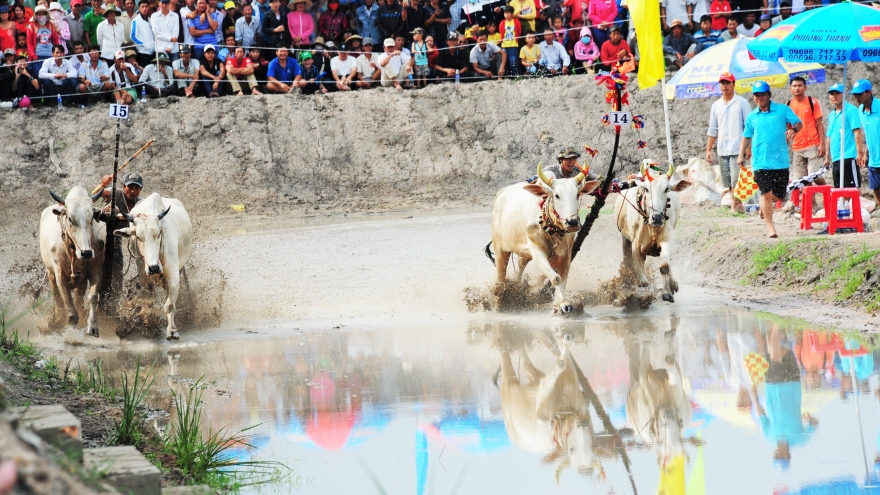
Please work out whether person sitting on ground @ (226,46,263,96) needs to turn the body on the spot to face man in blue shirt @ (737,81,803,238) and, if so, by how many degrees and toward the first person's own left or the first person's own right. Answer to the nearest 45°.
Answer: approximately 45° to the first person's own left

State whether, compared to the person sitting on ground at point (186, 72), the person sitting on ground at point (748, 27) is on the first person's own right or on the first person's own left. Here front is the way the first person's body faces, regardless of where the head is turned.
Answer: on the first person's own left

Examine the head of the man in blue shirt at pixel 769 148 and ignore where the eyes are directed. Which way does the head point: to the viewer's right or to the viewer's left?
to the viewer's left

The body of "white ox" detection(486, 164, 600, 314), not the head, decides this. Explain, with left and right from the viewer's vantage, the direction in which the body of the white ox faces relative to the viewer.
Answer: facing the viewer and to the right of the viewer

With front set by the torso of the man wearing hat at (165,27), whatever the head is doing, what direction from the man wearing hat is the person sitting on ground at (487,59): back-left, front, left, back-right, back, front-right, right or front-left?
left

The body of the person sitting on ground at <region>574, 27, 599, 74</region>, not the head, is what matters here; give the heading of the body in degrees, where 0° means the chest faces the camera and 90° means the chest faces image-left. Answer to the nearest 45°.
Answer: approximately 0°

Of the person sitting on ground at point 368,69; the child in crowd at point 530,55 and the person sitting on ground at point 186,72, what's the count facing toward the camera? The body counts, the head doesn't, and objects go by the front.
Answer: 3

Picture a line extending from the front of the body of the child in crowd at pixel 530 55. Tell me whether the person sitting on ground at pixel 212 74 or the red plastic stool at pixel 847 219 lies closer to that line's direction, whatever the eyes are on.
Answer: the red plastic stool

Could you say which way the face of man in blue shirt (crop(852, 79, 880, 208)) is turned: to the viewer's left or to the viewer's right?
to the viewer's left
